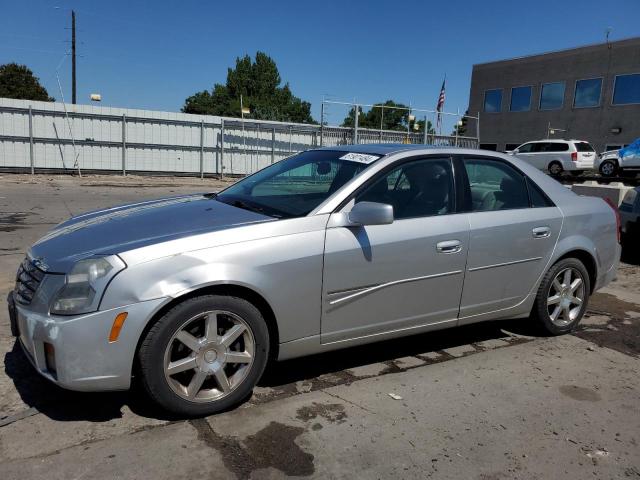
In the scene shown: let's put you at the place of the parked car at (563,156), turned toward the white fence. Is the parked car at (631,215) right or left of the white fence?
left

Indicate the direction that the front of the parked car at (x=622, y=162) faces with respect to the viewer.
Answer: facing to the left of the viewer

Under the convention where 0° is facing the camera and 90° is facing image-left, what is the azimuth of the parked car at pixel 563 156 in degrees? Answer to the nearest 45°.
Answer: approximately 135°

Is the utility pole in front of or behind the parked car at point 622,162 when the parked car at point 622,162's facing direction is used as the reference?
in front

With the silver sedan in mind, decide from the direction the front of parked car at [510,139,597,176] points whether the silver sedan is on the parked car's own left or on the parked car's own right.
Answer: on the parked car's own left

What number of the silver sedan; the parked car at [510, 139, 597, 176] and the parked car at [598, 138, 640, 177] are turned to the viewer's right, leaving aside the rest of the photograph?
0

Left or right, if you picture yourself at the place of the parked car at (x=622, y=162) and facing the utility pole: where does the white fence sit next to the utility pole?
left

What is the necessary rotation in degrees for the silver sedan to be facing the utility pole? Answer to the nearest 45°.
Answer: approximately 90° to its right

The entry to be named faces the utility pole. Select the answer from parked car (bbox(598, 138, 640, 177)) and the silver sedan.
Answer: the parked car

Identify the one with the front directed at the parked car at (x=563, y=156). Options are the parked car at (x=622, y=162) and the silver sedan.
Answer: the parked car at (x=622, y=162)

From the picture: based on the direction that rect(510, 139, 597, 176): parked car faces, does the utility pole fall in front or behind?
in front

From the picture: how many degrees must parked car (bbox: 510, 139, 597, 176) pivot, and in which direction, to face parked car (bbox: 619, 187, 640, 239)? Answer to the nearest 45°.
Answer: approximately 135° to its left
